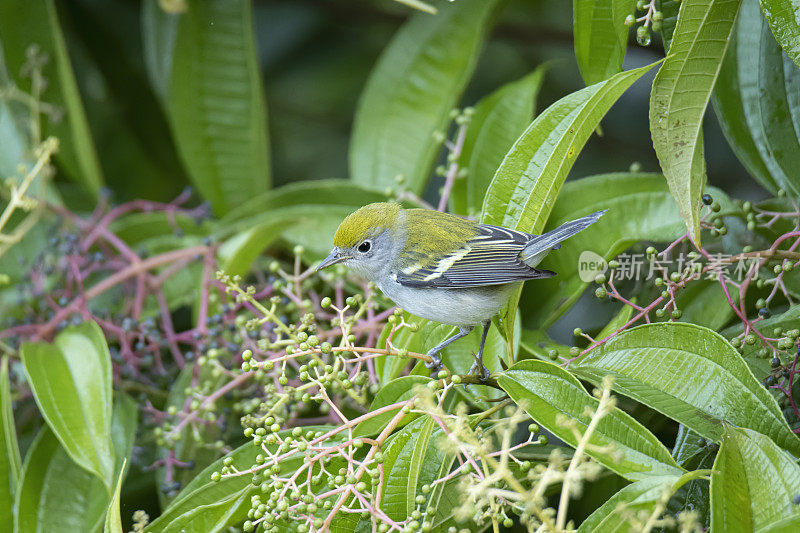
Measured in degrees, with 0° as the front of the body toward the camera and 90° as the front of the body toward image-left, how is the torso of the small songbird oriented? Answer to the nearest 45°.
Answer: approximately 90°

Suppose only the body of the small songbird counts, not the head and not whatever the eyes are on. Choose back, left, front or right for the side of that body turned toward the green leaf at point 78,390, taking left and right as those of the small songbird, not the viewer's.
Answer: front

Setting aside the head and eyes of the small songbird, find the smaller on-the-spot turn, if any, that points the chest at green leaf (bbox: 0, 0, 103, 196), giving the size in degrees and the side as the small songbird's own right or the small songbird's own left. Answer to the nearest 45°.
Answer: approximately 45° to the small songbird's own right

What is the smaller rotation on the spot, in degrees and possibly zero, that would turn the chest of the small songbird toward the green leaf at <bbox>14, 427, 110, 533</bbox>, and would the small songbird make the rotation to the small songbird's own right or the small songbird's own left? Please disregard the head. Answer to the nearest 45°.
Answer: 0° — it already faces it

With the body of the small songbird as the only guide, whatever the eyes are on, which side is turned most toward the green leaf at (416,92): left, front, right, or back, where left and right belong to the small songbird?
right

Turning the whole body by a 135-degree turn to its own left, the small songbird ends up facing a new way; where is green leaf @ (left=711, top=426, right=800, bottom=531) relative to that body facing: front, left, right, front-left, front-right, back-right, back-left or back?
front
